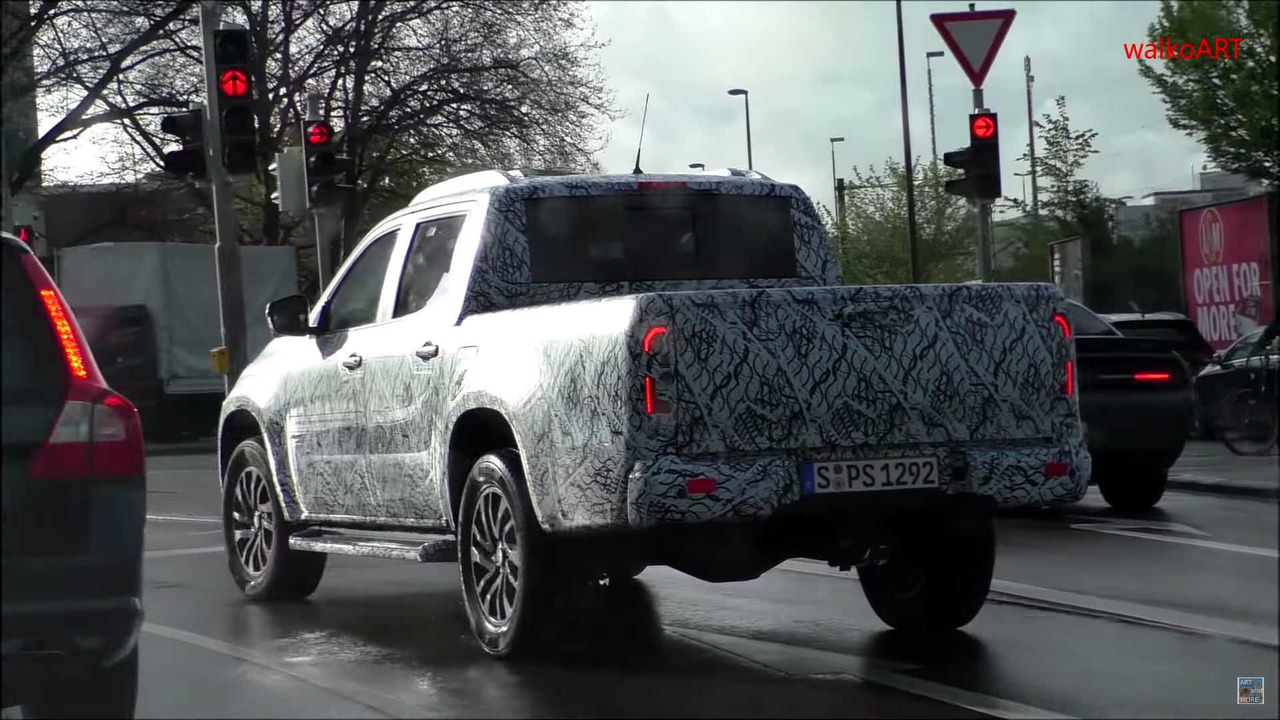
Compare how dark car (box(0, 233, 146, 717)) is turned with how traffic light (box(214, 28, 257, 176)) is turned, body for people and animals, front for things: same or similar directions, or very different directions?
very different directions

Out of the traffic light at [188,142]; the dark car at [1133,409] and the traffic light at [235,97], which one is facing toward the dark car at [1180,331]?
the dark car at [1133,409]

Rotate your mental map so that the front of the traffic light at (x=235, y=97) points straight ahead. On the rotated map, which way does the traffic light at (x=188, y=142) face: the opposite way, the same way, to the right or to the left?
to the right

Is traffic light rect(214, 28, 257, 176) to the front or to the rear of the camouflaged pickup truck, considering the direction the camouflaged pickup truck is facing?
to the front

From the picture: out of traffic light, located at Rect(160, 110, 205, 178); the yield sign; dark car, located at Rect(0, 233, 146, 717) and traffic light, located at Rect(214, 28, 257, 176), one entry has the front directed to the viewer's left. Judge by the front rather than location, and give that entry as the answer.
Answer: traffic light, located at Rect(160, 110, 205, 178)

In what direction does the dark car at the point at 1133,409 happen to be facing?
away from the camera

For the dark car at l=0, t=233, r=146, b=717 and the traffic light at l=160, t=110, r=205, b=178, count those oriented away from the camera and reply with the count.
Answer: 1

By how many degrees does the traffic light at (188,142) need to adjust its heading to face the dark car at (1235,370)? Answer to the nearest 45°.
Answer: approximately 180°

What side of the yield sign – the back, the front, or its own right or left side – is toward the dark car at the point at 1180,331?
back

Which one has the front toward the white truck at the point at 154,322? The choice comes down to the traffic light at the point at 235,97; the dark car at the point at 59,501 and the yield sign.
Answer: the dark car

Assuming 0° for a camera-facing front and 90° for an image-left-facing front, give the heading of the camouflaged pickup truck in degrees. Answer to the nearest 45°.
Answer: approximately 135°

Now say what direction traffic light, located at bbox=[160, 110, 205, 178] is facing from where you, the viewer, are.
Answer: facing to the left of the viewer
